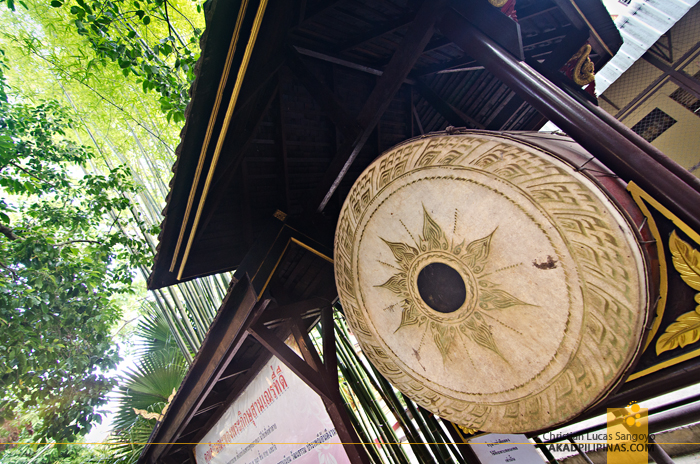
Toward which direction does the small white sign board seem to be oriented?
toward the camera
